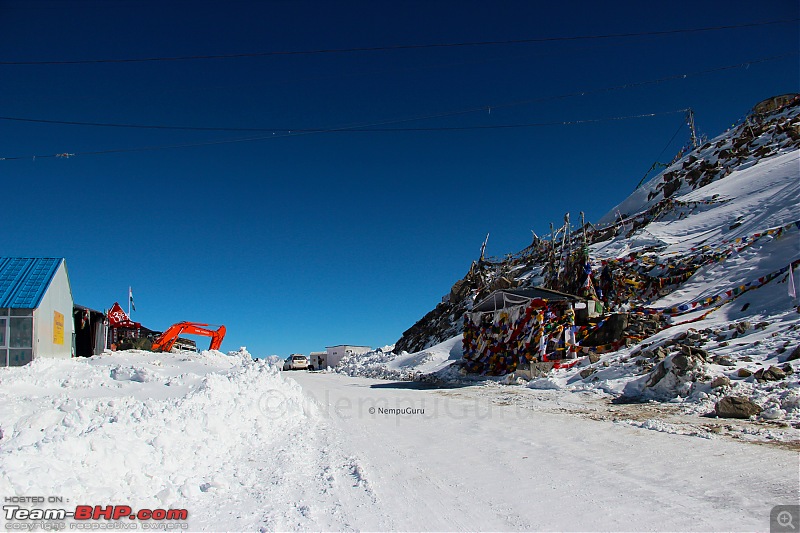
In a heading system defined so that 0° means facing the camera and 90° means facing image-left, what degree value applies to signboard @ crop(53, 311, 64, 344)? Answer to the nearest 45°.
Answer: approximately 315°

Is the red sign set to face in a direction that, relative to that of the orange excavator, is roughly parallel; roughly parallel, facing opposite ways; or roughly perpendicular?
roughly perpendicular

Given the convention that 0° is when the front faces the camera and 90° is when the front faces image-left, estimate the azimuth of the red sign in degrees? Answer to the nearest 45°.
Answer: approximately 0°

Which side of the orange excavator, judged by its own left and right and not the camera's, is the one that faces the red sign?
back

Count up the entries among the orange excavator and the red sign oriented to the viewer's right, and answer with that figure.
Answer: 1

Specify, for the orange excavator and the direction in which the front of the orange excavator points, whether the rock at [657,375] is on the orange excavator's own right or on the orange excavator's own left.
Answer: on the orange excavator's own right

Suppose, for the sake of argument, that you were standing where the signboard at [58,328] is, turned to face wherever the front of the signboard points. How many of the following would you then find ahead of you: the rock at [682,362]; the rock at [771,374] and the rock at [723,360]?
3

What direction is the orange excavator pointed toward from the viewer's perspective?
to the viewer's right
